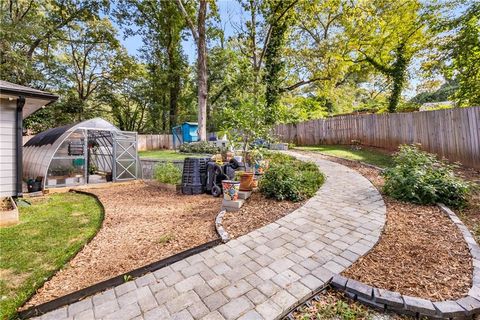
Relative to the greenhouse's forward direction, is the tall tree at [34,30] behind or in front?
behind

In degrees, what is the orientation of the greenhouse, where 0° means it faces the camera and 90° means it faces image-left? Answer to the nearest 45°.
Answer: approximately 315°

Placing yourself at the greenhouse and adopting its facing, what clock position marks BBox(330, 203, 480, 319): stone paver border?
The stone paver border is roughly at 1 o'clock from the greenhouse.

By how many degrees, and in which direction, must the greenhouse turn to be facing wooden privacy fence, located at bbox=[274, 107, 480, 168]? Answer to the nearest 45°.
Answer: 0° — it already faces it

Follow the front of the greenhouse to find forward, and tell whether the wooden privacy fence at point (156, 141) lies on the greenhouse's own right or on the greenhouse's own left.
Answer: on the greenhouse's own left

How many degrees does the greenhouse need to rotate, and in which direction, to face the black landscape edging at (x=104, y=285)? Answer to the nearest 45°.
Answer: approximately 45° to its right

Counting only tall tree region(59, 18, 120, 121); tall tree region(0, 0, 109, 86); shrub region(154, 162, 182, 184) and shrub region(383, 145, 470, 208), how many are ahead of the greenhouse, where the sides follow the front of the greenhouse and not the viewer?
2

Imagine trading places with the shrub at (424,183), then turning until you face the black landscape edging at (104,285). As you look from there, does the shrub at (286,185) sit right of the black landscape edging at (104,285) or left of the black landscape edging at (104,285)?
right

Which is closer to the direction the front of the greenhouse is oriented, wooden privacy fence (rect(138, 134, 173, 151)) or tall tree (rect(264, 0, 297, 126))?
the tall tree

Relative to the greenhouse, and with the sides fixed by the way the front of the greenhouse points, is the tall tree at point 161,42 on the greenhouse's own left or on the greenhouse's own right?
on the greenhouse's own left

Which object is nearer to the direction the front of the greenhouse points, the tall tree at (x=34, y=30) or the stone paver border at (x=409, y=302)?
the stone paver border

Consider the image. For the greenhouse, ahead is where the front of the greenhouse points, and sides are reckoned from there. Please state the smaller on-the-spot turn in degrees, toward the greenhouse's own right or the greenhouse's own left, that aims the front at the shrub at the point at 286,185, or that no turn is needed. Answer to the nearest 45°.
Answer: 0° — it already faces it

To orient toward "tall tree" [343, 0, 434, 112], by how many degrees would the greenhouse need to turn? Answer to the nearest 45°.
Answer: approximately 45° to its left

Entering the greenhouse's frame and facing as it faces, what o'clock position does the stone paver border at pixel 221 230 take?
The stone paver border is roughly at 1 o'clock from the greenhouse.

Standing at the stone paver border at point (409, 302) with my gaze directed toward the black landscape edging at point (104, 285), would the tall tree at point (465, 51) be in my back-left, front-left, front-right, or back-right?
back-right

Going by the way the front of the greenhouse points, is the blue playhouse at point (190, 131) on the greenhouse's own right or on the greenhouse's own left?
on the greenhouse's own left
